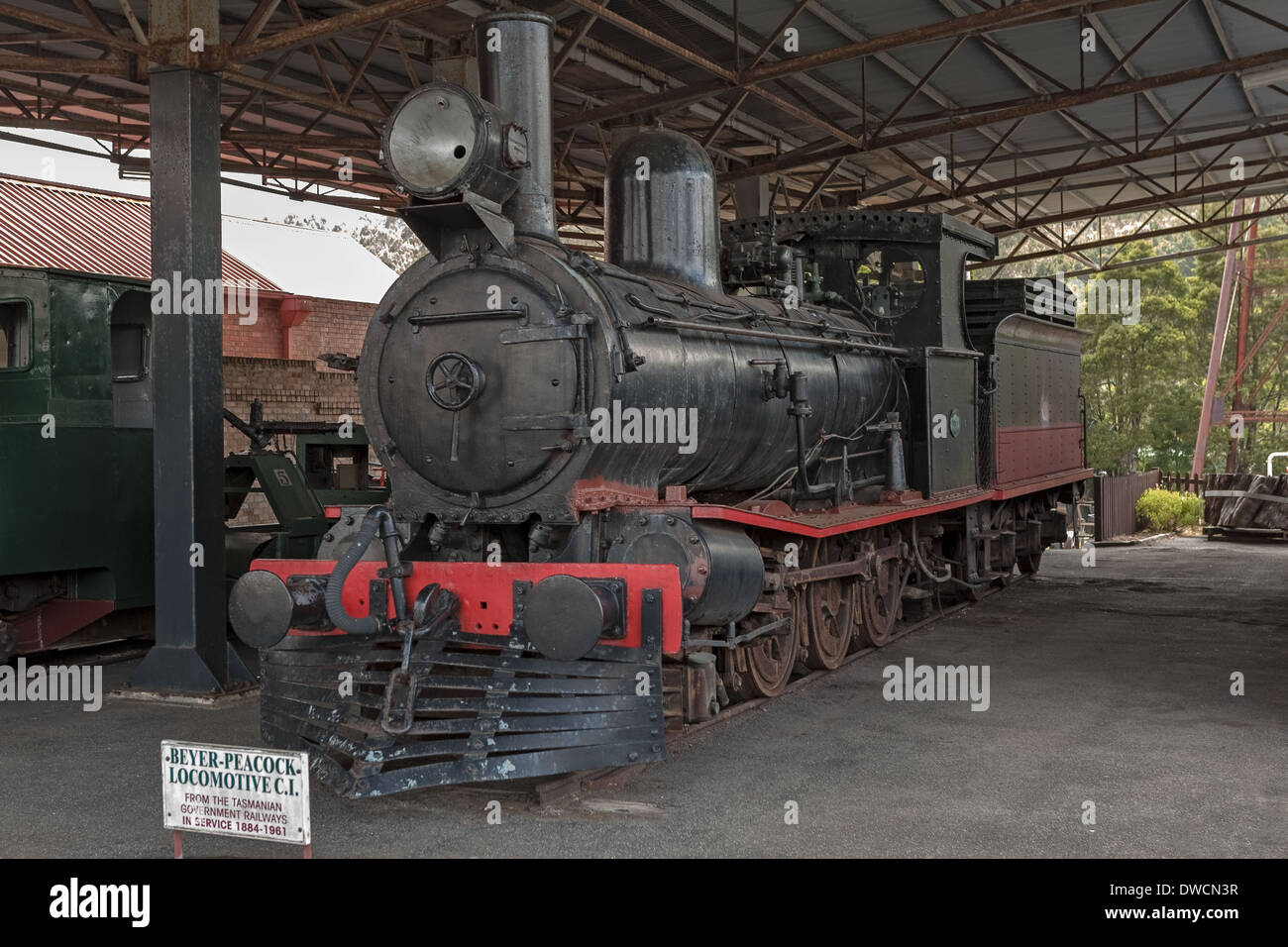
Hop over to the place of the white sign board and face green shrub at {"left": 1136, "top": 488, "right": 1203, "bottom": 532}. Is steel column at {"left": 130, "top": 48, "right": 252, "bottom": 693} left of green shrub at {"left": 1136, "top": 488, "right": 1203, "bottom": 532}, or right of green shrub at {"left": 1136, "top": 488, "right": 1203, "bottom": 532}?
left

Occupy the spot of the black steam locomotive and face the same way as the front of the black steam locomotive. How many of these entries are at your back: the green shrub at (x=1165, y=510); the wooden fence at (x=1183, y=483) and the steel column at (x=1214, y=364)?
3

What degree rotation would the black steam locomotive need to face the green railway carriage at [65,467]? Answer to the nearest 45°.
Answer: approximately 90° to its right

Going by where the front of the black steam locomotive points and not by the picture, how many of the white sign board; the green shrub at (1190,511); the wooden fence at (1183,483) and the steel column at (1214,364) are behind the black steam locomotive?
3

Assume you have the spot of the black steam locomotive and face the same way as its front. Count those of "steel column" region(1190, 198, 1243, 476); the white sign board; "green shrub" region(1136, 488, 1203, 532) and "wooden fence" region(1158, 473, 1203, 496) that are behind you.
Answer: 3

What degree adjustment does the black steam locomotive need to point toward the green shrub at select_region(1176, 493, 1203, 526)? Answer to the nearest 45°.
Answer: approximately 180°

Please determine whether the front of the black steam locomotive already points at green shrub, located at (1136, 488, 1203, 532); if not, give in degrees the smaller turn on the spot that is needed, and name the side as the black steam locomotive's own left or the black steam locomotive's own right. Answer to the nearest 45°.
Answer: approximately 180°

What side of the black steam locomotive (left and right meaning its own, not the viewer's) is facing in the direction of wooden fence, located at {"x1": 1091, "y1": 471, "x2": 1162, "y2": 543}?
back

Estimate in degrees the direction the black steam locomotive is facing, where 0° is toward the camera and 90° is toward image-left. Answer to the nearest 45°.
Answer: approximately 45°

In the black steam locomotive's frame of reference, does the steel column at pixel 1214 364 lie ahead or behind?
behind

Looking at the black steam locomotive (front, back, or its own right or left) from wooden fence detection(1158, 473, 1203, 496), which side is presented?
back

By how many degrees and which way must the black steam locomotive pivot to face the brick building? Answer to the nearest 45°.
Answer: approximately 135° to its right

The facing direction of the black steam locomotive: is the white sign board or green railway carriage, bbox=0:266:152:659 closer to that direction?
the white sign board
